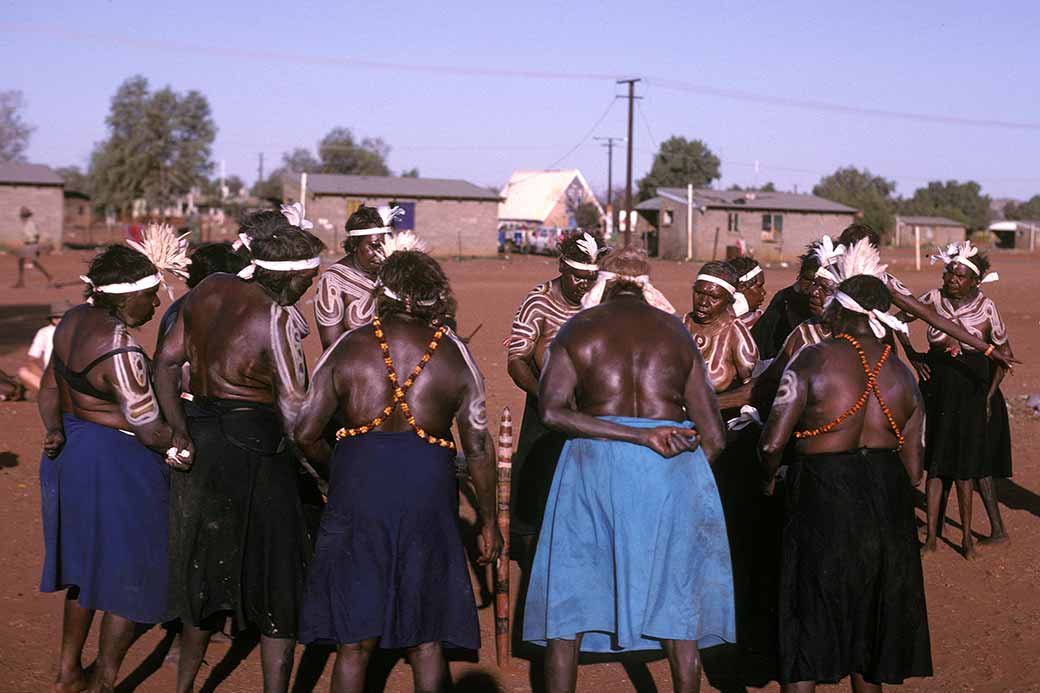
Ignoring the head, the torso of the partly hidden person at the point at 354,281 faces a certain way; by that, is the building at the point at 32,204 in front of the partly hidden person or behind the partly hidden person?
behind

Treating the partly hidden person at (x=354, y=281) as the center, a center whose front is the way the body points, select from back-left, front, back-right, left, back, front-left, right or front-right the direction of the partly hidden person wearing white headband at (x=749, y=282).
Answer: front-left

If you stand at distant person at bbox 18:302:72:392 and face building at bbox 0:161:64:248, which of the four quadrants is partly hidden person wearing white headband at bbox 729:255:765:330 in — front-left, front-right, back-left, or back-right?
back-right

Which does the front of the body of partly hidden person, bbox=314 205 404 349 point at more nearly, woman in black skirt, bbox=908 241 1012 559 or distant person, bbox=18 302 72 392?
the woman in black skirt

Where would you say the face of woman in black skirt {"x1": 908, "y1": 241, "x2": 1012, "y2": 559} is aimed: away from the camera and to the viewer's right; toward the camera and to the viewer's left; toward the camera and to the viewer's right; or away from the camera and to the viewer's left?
toward the camera and to the viewer's left

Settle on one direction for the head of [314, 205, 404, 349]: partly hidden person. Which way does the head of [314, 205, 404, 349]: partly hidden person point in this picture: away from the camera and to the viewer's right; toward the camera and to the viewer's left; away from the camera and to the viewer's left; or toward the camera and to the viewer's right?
toward the camera and to the viewer's right

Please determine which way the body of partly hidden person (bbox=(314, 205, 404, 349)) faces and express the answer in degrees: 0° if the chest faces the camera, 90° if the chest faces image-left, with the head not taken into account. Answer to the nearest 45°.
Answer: approximately 315°
